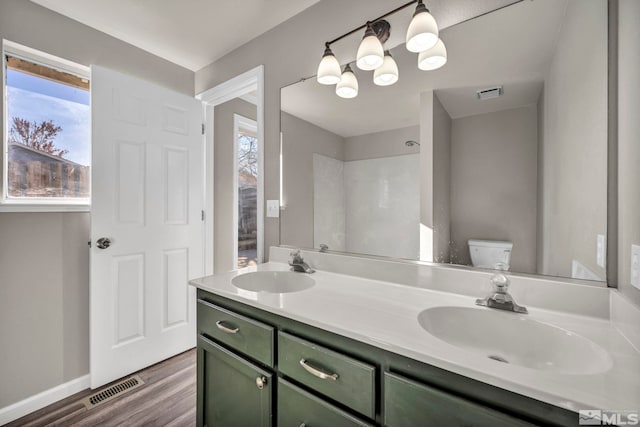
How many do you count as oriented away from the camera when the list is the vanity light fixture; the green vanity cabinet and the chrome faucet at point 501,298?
0

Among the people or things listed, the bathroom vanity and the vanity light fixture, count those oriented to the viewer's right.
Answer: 0

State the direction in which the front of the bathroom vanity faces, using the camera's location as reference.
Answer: facing the viewer and to the left of the viewer

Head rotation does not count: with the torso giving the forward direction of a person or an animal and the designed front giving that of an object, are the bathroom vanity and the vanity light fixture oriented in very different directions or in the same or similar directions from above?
same or similar directions

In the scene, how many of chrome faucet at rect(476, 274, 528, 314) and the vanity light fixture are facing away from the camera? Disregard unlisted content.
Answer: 0

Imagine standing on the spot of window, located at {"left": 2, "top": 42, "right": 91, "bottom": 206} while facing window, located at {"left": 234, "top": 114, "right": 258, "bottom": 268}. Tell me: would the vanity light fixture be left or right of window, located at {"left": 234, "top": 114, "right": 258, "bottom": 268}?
right

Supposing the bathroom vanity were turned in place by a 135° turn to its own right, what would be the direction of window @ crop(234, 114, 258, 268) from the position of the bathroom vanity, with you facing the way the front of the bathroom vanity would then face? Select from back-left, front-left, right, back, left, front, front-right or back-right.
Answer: front-left

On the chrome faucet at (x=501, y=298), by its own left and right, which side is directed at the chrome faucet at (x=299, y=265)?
right

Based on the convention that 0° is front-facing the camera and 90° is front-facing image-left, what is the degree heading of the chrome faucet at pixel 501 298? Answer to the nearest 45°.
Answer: approximately 0°

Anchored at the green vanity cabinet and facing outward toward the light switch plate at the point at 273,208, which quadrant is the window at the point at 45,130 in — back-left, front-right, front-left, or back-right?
front-left

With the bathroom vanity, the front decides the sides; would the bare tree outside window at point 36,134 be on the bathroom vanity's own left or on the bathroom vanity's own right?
on the bathroom vanity's own right

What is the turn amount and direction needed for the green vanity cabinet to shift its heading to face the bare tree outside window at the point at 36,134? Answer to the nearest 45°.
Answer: approximately 45° to its right

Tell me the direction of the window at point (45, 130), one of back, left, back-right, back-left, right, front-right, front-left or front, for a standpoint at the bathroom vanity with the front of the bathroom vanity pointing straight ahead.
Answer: front-right
